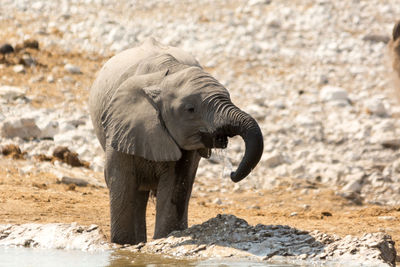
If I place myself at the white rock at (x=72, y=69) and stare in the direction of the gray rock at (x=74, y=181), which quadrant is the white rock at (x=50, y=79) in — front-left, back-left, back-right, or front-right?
front-right

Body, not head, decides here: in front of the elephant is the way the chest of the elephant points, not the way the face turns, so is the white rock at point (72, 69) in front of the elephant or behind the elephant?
behind

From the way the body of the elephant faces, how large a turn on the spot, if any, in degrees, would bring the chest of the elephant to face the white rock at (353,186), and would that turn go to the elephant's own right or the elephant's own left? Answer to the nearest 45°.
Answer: approximately 90° to the elephant's own left

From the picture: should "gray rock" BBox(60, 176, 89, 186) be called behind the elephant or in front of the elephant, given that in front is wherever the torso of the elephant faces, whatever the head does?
behind

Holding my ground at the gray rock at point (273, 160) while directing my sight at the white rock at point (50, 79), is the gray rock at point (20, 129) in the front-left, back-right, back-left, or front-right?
front-left

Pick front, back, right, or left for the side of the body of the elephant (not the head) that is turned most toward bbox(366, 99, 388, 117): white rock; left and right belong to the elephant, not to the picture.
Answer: left

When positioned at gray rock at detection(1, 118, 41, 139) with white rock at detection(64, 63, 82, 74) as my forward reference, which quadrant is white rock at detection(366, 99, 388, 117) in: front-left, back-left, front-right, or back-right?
front-right
